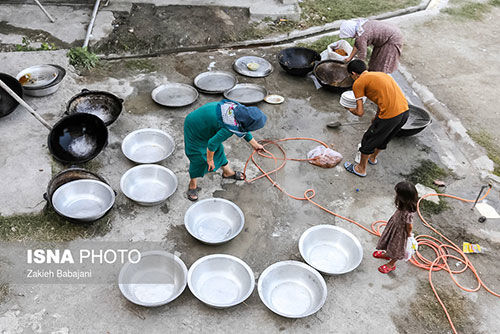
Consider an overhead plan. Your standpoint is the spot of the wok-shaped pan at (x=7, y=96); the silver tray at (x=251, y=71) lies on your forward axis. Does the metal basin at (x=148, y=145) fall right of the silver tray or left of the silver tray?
right

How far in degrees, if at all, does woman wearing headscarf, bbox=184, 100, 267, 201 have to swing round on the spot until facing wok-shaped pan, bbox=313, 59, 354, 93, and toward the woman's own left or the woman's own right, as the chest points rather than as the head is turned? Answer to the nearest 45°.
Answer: approximately 90° to the woman's own left

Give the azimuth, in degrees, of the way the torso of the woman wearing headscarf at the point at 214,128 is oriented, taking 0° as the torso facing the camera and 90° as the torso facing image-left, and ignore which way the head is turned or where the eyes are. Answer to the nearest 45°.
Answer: approximately 315°

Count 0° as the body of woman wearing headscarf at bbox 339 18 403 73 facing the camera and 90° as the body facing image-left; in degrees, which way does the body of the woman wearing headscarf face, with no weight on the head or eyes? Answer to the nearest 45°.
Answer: approximately 90°

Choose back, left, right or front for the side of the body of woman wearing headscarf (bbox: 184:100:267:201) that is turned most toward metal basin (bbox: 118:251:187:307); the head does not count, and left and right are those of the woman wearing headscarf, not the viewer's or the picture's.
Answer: right

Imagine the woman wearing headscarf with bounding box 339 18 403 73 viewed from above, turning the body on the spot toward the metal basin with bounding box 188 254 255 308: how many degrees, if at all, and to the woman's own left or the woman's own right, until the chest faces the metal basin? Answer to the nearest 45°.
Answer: approximately 90° to the woman's own left

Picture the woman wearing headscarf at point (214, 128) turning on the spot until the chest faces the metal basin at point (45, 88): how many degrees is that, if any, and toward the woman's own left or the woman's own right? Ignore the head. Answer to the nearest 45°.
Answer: approximately 180°

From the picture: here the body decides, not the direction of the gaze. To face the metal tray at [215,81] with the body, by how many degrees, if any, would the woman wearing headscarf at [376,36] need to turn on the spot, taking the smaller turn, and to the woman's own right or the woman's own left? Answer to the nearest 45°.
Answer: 0° — they already face it

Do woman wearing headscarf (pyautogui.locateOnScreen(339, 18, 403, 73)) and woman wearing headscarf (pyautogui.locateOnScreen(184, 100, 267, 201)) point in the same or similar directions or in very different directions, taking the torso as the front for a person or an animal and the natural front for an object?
very different directions

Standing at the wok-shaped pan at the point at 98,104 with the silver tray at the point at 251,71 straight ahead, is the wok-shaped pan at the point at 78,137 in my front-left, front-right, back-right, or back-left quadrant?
back-right

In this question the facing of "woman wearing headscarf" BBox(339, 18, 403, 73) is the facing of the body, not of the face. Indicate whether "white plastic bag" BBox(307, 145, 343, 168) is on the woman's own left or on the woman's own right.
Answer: on the woman's own left

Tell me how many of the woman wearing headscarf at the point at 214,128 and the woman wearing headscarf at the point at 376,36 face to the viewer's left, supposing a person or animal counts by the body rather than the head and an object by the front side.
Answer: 1
